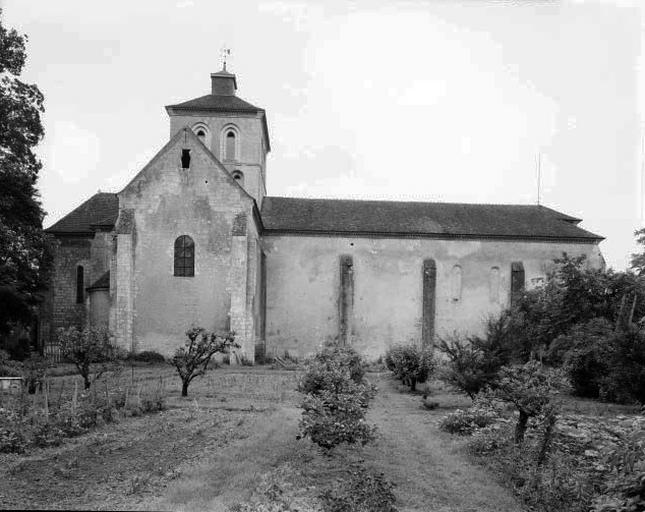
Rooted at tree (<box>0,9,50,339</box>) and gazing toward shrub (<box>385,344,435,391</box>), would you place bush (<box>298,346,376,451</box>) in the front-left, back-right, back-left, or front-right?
front-right

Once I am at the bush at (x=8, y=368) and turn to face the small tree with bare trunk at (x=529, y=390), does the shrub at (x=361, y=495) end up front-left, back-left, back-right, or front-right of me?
front-right
